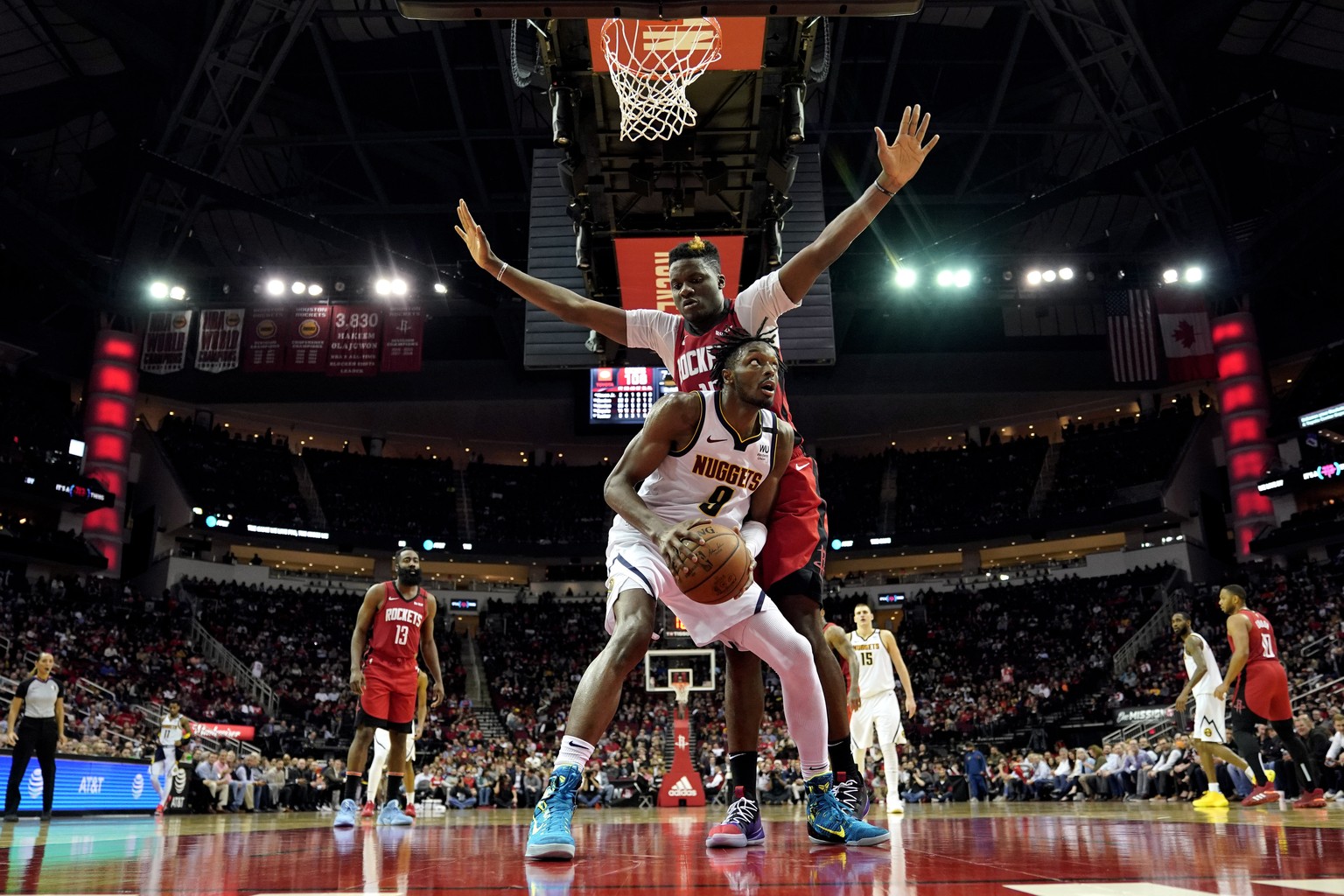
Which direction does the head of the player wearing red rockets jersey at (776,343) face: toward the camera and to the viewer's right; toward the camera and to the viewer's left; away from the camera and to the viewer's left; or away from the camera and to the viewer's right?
toward the camera and to the viewer's left

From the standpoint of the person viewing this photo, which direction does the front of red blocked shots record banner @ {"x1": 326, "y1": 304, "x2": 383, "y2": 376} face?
facing the viewer

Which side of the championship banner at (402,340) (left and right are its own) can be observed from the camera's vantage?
front

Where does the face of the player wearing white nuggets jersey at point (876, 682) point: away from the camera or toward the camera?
toward the camera

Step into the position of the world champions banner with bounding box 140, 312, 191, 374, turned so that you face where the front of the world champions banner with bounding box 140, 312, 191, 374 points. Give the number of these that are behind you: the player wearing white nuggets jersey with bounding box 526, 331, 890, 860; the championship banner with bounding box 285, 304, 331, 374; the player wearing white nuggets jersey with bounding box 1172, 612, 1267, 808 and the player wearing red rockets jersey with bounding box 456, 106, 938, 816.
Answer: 0

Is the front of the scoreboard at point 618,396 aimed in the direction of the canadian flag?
no

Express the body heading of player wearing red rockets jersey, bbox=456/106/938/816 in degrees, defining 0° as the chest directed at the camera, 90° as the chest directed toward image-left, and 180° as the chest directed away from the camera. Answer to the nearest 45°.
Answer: approximately 0°

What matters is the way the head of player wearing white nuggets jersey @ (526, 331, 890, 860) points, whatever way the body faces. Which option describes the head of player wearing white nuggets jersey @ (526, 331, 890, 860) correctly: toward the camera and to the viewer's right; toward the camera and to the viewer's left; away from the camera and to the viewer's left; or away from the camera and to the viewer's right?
toward the camera and to the viewer's right

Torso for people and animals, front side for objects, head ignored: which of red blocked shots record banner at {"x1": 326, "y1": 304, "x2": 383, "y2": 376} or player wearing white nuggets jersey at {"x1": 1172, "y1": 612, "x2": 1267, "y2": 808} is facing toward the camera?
the red blocked shots record banner

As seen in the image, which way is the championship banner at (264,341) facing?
toward the camera

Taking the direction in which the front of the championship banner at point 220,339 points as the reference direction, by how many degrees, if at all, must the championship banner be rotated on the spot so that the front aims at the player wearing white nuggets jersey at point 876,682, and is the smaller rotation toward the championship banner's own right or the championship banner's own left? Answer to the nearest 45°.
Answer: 0° — it already faces them

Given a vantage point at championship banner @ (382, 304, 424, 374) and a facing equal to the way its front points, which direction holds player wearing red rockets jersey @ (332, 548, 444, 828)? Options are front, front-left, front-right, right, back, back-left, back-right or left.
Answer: front

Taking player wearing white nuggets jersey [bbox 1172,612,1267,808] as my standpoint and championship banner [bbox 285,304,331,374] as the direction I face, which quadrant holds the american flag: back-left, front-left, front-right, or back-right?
front-right

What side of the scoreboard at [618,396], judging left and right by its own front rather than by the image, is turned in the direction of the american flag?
left
